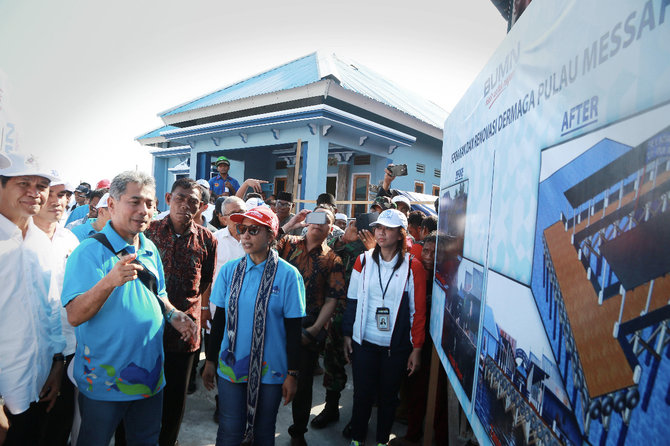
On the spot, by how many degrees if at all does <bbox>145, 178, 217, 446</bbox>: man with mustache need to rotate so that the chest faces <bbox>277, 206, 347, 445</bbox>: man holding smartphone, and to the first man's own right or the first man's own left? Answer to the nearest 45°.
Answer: approximately 90° to the first man's own left

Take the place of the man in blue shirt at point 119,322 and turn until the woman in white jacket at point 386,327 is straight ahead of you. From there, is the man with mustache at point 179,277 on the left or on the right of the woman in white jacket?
left

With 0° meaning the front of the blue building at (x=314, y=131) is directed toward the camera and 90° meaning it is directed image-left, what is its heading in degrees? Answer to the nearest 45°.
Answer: approximately 45°

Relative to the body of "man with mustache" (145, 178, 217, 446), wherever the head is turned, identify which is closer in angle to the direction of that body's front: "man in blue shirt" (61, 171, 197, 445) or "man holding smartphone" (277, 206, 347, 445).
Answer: the man in blue shirt

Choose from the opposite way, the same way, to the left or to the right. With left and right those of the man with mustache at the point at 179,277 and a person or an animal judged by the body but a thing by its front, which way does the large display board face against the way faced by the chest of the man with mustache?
to the right

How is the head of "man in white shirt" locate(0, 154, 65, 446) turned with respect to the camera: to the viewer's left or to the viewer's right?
to the viewer's right

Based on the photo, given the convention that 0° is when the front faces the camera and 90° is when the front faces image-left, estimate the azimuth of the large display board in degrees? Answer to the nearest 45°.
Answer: approximately 45°

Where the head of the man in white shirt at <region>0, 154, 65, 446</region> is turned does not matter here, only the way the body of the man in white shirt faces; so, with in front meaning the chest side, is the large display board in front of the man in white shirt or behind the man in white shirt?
in front

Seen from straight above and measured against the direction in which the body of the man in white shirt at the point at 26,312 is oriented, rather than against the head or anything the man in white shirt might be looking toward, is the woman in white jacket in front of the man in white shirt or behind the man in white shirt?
in front

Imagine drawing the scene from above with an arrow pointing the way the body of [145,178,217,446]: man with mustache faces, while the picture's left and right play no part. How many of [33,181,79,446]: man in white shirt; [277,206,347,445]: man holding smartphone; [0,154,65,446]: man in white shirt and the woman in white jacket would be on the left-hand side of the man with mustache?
2
